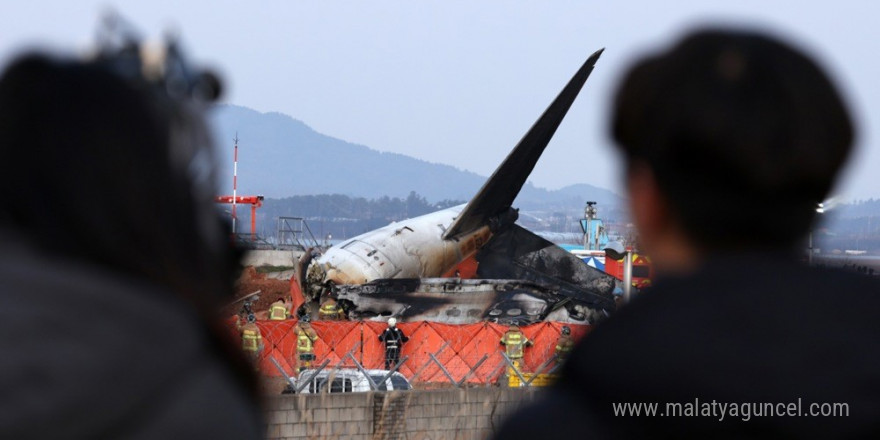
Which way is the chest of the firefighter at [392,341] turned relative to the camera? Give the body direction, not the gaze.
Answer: away from the camera

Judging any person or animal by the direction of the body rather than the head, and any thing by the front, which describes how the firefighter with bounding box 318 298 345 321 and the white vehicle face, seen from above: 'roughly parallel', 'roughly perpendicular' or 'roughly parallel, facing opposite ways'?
roughly perpendicular

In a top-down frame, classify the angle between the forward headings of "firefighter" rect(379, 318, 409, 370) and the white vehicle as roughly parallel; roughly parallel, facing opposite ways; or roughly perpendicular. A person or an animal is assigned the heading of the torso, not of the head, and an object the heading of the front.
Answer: roughly perpendicular

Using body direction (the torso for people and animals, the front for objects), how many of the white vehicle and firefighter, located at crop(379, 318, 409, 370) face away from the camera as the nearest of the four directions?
1

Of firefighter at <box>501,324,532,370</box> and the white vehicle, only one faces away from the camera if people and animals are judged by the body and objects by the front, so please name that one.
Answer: the firefighter

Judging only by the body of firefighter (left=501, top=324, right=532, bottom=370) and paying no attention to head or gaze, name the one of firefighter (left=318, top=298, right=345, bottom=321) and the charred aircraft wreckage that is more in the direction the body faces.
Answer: the charred aircraft wreckage

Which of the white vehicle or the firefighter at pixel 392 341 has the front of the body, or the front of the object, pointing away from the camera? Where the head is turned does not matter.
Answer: the firefighter

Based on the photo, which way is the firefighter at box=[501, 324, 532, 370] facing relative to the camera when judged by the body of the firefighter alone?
away from the camera

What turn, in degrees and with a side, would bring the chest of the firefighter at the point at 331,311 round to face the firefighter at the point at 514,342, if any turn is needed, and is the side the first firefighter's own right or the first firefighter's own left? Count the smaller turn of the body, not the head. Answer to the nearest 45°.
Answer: approximately 135° to the first firefighter's own right

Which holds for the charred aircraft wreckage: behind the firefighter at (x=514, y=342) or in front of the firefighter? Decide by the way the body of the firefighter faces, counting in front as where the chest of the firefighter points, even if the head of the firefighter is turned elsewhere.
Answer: in front

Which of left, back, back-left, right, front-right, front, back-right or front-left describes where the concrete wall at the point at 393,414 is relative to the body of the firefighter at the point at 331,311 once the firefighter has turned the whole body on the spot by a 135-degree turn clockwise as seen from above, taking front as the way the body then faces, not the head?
front-right

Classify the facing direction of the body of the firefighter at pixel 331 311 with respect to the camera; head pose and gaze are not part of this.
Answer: away from the camera

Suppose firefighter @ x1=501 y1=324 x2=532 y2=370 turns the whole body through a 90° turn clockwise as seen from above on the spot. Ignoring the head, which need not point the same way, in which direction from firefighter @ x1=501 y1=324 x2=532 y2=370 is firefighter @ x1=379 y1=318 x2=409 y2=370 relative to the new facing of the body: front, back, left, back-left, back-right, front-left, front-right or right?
back
